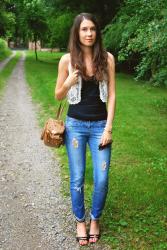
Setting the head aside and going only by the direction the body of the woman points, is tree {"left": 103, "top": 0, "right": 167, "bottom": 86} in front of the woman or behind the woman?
behind

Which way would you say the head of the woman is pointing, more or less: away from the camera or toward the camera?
toward the camera

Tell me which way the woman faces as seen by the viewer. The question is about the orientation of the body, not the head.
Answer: toward the camera
